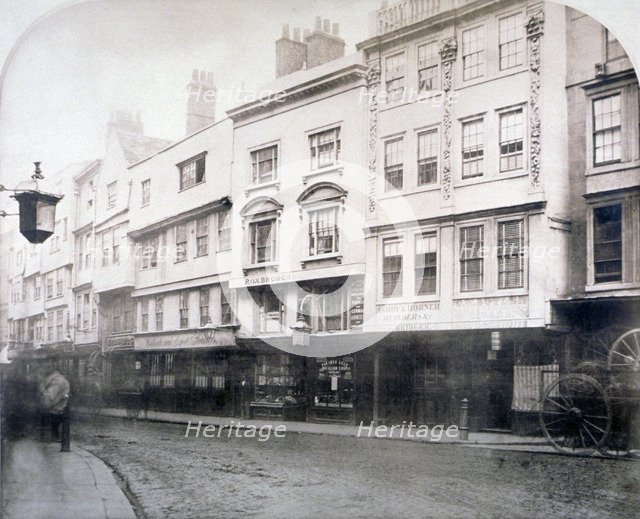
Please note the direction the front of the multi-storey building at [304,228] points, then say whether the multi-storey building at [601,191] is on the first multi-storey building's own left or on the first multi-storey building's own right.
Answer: on the first multi-storey building's own left

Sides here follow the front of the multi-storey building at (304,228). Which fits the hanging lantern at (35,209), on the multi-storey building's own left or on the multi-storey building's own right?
on the multi-storey building's own right

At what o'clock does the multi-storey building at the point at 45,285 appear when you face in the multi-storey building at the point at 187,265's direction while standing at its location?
the multi-storey building at the point at 45,285 is roughly at 2 o'clock from the multi-storey building at the point at 187,265.

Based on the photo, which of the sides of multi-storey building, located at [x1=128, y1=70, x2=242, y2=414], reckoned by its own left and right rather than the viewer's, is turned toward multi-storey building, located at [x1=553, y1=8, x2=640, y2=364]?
left
